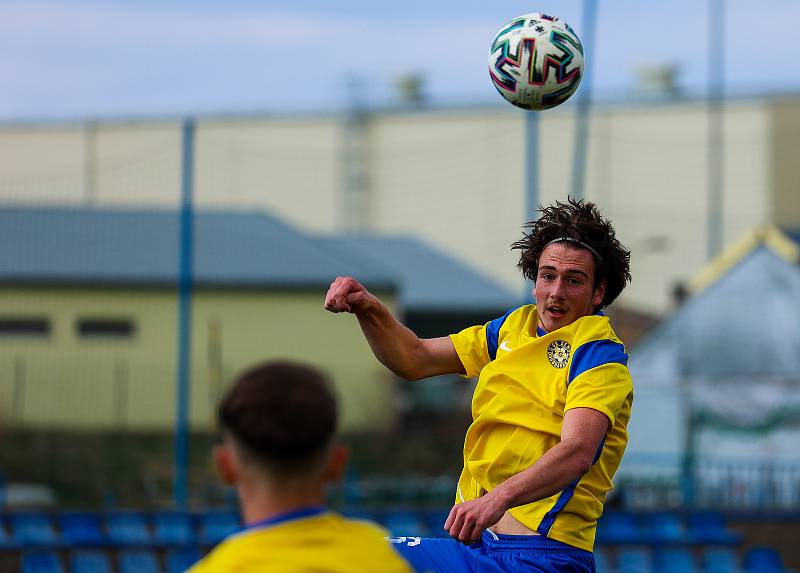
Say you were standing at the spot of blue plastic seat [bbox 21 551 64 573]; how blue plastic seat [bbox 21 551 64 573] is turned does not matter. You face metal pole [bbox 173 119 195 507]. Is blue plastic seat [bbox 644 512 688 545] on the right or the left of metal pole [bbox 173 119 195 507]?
right

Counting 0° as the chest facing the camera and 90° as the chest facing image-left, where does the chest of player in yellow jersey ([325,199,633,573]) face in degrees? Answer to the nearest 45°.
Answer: approximately 45°

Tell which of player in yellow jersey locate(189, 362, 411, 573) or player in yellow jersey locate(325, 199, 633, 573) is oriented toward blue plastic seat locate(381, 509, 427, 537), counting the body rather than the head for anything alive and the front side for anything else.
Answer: player in yellow jersey locate(189, 362, 411, 573)

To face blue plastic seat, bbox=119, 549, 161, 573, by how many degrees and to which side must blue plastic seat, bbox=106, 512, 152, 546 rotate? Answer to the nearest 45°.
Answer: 0° — it already faces it

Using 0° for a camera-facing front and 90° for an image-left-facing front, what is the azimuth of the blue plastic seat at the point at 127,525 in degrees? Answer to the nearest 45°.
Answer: approximately 0°

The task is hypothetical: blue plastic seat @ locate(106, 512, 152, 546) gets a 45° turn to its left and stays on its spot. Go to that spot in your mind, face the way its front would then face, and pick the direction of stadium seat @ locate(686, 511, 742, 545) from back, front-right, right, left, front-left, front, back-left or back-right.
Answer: front-left

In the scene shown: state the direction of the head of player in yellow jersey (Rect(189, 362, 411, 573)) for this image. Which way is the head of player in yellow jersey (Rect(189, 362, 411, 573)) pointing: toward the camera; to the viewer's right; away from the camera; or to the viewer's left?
away from the camera

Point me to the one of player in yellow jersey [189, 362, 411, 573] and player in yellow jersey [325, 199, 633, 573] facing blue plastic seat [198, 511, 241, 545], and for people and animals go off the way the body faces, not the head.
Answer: player in yellow jersey [189, 362, 411, 573]

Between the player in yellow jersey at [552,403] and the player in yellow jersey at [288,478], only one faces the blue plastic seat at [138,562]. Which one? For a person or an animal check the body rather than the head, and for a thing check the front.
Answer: the player in yellow jersey at [288,478]

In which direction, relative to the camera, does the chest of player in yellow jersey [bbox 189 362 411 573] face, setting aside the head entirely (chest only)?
away from the camera

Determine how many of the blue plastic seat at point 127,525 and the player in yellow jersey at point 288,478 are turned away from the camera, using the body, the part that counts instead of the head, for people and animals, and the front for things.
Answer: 1

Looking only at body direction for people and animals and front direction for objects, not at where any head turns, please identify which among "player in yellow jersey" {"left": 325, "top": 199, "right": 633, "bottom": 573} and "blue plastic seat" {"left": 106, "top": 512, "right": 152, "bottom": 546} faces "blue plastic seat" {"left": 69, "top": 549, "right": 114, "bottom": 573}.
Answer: "blue plastic seat" {"left": 106, "top": 512, "right": 152, "bottom": 546}
